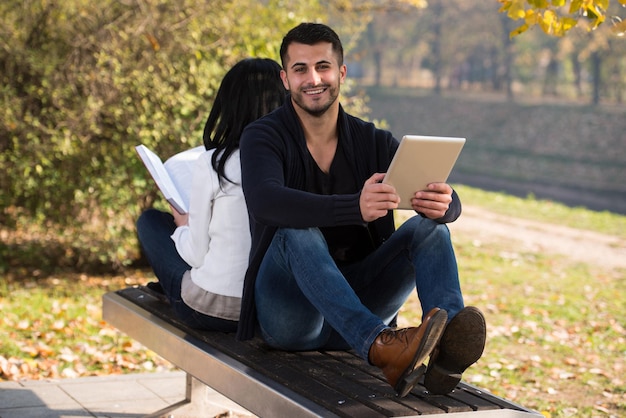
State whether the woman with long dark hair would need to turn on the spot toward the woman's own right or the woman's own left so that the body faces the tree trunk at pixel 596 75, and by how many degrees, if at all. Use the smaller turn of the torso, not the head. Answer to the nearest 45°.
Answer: approximately 90° to the woman's own right

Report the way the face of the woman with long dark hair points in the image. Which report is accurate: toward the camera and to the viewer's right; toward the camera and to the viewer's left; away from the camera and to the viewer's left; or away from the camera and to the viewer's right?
away from the camera and to the viewer's left

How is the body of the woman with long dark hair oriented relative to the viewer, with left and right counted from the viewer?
facing away from the viewer and to the left of the viewer

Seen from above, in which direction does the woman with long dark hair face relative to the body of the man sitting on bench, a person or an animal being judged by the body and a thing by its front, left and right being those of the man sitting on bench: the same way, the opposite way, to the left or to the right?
the opposite way

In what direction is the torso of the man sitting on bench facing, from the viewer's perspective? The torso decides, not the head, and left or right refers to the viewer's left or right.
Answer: facing the viewer and to the right of the viewer

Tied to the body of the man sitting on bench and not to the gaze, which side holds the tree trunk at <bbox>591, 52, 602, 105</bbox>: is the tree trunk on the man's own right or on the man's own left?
on the man's own left
